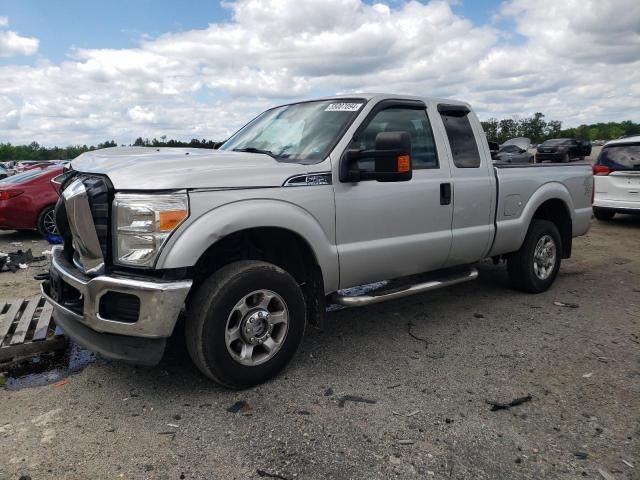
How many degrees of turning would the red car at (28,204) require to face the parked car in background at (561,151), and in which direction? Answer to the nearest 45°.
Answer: approximately 45° to its right

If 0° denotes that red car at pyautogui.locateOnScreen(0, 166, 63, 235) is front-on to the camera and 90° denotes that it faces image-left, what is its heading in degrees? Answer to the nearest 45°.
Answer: approximately 225°

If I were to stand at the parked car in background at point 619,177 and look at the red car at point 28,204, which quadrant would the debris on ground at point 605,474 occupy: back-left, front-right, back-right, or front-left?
front-left

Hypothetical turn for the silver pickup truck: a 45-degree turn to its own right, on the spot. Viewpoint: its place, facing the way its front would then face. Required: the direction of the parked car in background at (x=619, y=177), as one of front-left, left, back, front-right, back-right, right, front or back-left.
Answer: back-right

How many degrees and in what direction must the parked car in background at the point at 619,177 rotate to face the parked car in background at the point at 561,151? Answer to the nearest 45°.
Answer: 0° — it already faces it

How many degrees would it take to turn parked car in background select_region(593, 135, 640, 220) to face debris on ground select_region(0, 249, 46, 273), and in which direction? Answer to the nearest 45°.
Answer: approximately 135° to its left

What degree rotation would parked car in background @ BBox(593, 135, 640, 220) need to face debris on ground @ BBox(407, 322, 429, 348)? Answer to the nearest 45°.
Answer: approximately 180°

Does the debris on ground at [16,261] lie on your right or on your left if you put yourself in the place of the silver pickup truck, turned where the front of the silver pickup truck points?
on your right

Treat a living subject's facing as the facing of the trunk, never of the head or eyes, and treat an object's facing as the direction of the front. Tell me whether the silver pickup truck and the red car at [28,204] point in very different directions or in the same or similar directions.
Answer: very different directions

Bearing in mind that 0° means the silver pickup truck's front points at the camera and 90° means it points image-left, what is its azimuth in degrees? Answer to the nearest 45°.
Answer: approximately 45°

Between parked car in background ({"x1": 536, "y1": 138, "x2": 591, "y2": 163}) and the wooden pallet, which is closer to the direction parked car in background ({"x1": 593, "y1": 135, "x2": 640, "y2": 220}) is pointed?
the parked car in background

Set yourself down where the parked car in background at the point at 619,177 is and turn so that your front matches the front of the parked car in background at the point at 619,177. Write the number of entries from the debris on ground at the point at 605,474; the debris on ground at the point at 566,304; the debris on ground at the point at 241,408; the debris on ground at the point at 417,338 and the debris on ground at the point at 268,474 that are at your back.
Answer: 5

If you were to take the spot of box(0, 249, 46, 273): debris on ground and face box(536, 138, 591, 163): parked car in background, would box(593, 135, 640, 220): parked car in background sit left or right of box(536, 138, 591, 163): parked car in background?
right

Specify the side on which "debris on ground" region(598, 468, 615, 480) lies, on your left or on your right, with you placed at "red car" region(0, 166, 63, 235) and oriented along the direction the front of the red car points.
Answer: on your right

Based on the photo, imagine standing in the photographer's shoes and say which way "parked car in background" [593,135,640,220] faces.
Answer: facing away from the viewer
